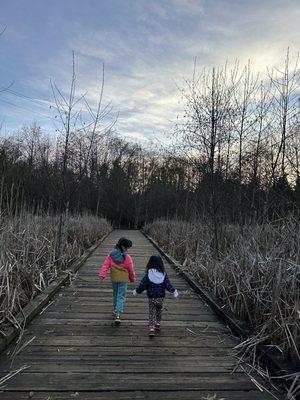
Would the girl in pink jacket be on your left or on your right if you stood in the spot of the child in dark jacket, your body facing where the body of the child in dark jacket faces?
on your left

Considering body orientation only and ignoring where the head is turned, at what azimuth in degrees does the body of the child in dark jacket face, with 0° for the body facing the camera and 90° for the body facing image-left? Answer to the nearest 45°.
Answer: approximately 180°
